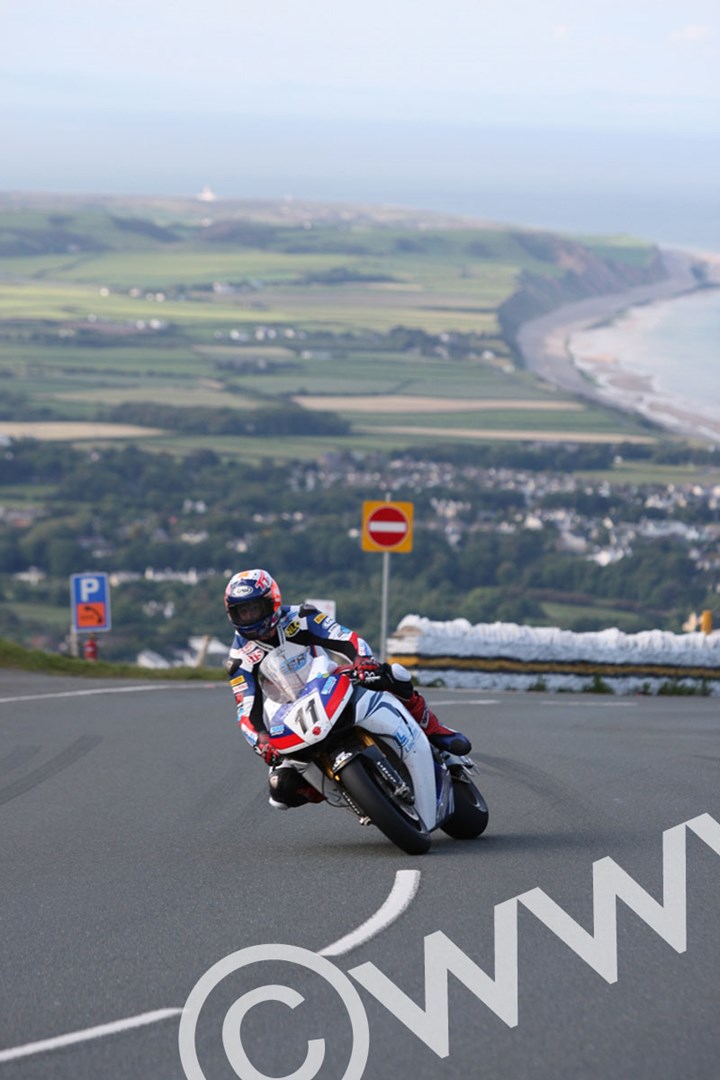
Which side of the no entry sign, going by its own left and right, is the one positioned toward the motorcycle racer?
front

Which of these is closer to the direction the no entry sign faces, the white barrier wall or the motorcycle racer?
the motorcycle racer

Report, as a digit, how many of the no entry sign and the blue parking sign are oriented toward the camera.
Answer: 2

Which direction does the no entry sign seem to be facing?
toward the camera

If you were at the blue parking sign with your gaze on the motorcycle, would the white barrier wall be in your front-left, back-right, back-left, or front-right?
front-left

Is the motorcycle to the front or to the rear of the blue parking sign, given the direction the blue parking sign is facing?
to the front

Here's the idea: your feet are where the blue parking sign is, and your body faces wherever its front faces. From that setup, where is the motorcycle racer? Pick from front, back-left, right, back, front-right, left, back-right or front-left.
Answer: front

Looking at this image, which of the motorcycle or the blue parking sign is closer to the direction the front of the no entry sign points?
the motorcycle

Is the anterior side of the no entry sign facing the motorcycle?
yes

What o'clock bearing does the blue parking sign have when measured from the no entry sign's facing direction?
The blue parking sign is roughly at 4 o'clock from the no entry sign.
